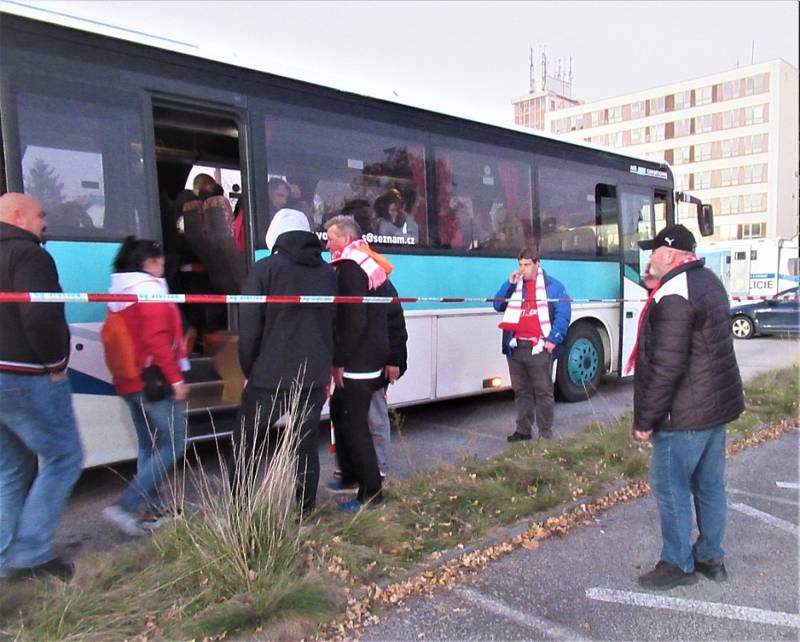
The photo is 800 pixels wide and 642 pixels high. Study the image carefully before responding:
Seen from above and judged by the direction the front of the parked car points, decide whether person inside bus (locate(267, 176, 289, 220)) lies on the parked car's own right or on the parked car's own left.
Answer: on the parked car's own left

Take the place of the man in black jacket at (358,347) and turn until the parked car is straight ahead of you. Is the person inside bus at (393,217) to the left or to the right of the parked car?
left

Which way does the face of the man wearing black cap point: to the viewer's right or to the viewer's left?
to the viewer's left

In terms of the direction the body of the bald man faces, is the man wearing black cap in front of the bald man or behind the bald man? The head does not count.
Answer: in front

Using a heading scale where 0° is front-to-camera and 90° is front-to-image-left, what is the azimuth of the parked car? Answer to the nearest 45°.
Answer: approximately 90°

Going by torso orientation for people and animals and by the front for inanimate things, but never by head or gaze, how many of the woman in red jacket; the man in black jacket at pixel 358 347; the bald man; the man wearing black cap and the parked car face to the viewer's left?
3

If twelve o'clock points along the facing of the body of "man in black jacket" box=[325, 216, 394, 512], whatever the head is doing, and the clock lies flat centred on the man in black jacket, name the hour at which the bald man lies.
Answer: The bald man is roughly at 11 o'clock from the man in black jacket.

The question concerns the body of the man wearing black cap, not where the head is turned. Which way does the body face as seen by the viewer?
to the viewer's left

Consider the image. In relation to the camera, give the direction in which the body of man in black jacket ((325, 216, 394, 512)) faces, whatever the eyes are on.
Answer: to the viewer's left

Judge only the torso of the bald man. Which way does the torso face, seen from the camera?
to the viewer's right

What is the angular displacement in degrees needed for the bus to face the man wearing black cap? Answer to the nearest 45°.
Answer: approximately 90° to its right
